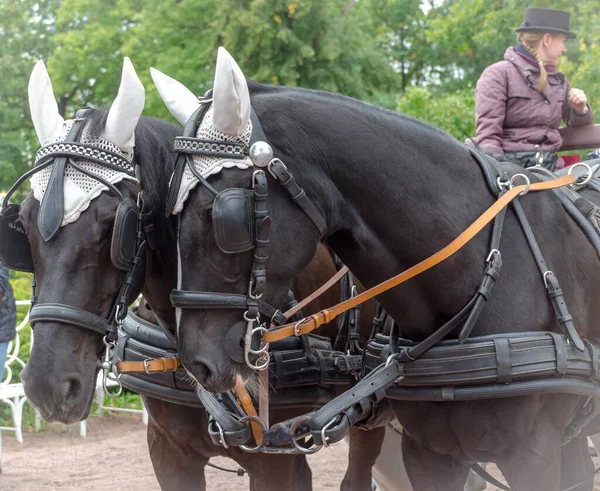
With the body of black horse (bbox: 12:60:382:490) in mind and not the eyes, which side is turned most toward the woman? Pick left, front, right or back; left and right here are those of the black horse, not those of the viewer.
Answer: back

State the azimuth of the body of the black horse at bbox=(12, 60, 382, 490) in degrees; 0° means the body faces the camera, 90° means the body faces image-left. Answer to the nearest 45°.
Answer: approximately 45°

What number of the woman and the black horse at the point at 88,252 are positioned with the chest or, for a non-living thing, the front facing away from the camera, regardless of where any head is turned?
0

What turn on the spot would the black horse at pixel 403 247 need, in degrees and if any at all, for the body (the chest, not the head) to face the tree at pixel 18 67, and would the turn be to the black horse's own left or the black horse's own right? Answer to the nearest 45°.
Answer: approximately 90° to the black horse's own right

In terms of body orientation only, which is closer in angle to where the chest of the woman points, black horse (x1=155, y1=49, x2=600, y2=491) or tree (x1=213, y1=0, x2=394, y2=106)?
the black horse

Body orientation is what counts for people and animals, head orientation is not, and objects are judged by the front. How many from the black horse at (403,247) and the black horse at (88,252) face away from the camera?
0

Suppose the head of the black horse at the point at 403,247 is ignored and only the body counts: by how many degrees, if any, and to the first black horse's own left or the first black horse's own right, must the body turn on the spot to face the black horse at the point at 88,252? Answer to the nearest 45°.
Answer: approximately 45° to the first black horse's own right

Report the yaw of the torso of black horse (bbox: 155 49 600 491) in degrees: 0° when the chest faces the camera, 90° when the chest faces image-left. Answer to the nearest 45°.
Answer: approximately 45°

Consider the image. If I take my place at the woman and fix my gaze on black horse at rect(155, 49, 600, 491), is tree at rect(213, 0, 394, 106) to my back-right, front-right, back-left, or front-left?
back-right
